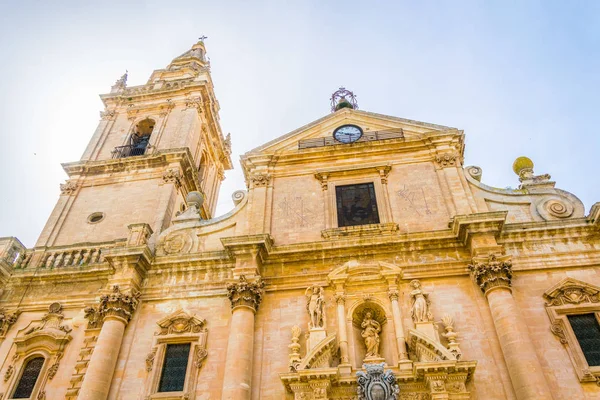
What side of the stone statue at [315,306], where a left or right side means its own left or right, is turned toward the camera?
front

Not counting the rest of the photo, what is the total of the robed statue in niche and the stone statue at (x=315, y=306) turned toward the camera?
2

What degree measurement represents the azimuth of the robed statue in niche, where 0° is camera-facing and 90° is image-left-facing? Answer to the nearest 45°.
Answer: approximately 0°

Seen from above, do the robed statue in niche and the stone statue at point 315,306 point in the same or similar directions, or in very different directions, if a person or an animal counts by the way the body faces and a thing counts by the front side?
same or similar directions

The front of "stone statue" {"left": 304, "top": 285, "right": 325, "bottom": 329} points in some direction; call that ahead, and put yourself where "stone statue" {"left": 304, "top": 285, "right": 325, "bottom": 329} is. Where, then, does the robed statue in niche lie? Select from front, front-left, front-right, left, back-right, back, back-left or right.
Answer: left

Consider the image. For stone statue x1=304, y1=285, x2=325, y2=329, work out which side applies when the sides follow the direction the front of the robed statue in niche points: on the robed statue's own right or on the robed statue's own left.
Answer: on the robed statue's own right
